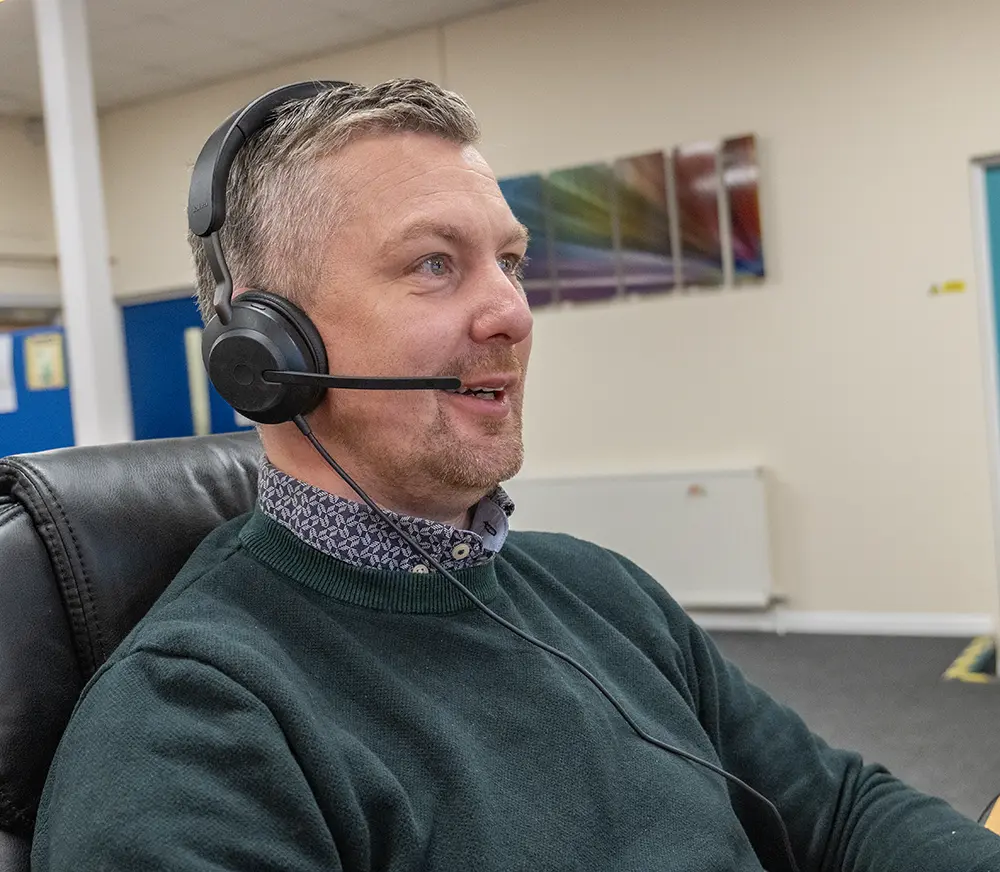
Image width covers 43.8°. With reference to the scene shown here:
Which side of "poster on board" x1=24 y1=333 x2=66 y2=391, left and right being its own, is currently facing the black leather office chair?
front

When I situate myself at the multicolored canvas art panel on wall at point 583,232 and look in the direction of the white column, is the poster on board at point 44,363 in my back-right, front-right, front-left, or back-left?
front-right

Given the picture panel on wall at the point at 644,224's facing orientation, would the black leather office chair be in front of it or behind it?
in front

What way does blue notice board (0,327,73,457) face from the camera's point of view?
toward the camera

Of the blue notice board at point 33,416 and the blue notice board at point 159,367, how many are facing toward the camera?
2

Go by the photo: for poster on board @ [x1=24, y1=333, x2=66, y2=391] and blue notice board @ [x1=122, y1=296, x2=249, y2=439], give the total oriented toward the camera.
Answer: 2

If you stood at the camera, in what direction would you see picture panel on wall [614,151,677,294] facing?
facing the viewer and to the left of the viewer

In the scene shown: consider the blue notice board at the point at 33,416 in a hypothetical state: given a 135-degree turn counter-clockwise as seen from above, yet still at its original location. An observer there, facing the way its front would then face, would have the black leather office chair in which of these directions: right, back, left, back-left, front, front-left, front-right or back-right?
back-right

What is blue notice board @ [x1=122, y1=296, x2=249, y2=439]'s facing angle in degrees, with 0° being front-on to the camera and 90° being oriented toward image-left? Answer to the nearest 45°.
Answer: approximately 0°
